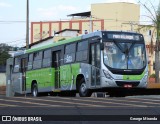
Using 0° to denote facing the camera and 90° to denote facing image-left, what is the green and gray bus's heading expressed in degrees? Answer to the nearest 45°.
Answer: approximately 315°
